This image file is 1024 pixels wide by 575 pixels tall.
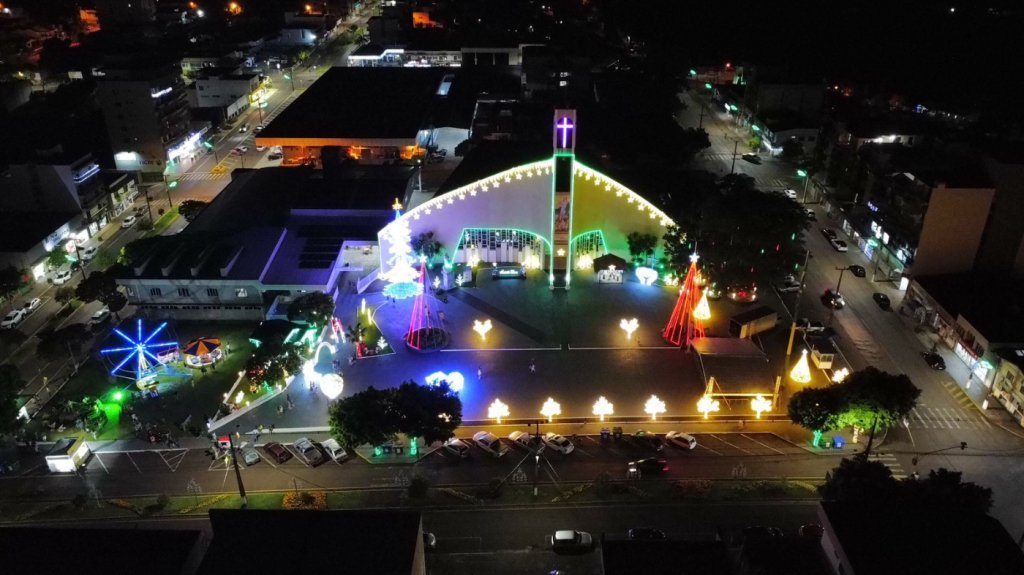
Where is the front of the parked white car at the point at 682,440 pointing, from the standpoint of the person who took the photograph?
facing away from the viewer and to the left of the viewer

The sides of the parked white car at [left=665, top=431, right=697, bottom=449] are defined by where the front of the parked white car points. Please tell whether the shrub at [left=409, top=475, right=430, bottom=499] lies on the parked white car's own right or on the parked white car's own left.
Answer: on the parked white car's own left

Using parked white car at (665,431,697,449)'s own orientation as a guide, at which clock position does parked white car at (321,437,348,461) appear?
parked white car at (321,437,348,461) is roughly at 10 o'clock from parked white car at (665,431,697,449).

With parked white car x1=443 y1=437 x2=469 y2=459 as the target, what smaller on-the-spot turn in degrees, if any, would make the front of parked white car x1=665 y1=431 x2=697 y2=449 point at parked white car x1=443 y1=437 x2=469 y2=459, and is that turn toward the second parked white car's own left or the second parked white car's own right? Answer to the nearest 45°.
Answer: approximately 45° to the second parked white car's own left

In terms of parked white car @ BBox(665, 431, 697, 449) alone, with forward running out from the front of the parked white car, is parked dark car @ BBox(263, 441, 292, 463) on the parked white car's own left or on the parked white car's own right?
on the parked white car's own left

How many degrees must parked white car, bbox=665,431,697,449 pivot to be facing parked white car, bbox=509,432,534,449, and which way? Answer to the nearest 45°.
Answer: approximately 45° to its left

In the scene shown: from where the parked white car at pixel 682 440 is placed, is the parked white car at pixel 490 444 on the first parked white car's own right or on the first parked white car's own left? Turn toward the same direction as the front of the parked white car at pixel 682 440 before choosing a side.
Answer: on the first parked white car's own left

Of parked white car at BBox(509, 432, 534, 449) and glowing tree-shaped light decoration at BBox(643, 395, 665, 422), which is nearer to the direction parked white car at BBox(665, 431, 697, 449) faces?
the glowing tree-shaped light decoration

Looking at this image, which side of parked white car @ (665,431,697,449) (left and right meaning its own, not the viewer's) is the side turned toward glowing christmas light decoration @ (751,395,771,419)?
right

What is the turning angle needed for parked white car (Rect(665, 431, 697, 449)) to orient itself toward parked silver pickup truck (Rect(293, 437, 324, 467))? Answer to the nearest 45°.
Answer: approximately 45° to its left
